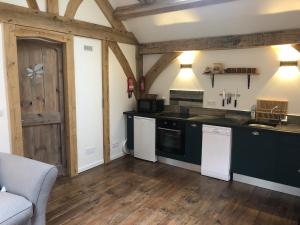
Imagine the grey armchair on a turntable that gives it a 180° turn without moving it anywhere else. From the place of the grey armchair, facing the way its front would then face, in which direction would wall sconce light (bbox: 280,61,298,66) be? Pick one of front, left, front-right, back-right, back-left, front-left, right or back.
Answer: back-right

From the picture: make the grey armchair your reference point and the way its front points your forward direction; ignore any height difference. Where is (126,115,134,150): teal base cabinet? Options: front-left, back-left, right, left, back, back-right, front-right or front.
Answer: left

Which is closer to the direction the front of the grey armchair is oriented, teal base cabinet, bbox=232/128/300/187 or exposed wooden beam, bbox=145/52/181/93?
the teal base cabinet

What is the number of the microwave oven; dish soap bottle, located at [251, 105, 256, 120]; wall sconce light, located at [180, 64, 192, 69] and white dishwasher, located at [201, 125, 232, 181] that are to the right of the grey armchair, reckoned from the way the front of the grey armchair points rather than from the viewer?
0

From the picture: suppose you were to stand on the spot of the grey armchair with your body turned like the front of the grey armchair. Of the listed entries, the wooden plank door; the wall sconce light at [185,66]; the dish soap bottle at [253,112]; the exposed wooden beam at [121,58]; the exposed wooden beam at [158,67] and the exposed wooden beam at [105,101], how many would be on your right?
0

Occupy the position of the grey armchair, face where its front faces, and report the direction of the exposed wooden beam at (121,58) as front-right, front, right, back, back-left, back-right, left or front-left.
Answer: left

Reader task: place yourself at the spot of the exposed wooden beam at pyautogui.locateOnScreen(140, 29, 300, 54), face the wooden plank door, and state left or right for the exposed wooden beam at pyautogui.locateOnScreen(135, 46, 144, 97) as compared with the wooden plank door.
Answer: right

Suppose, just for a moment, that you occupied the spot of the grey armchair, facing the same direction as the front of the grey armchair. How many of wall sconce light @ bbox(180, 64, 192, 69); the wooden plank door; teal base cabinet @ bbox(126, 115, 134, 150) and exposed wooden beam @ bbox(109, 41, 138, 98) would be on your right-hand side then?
0

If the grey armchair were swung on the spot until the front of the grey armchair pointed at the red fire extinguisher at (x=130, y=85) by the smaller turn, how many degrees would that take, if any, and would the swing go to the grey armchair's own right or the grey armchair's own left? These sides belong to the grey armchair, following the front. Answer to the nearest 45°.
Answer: approximately 90° to the grey armchair's own left

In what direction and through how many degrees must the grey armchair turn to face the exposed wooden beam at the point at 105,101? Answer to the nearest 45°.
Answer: approximately 90° to its left

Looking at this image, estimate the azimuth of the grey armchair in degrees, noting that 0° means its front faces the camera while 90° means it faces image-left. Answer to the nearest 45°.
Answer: approximately 315°

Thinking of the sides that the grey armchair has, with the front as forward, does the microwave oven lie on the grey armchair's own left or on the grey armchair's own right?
on the grey armchair's own left

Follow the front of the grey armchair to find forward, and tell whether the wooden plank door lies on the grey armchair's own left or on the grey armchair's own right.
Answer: on the grey armchair's own left

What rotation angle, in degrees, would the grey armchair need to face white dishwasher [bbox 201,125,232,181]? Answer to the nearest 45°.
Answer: approximately 45° to its left
